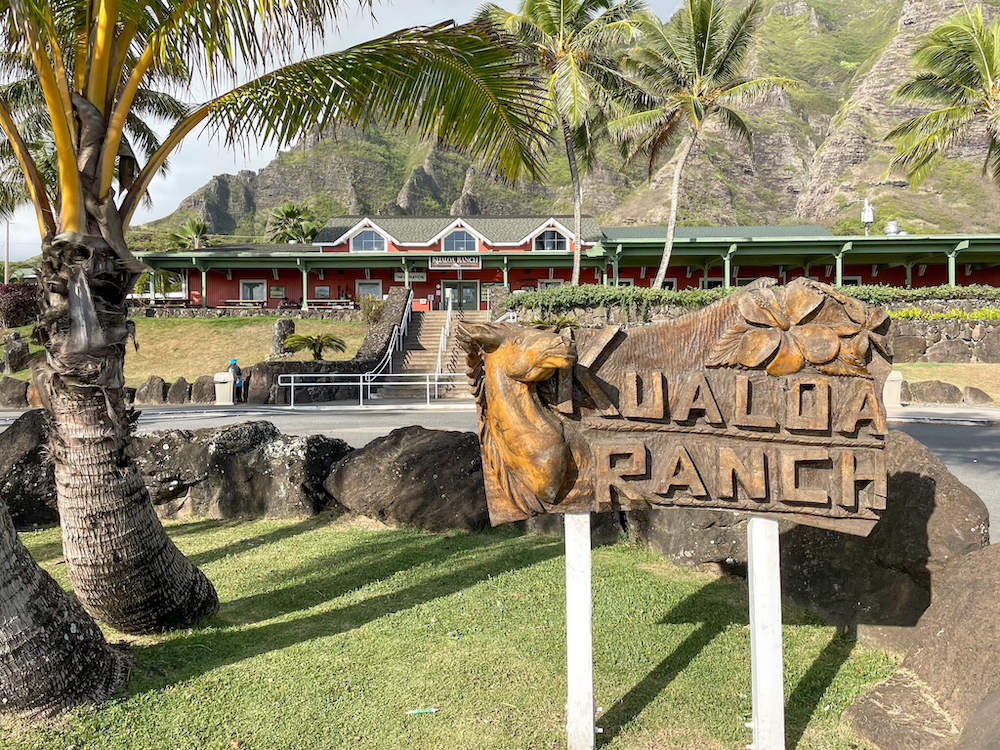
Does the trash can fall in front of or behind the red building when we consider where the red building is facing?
in front

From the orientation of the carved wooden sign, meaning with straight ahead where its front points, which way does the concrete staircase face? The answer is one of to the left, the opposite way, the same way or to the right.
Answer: the same way

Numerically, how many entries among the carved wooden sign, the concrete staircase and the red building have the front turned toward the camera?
3

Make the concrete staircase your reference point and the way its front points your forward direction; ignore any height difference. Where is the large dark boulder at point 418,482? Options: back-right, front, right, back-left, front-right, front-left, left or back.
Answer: front

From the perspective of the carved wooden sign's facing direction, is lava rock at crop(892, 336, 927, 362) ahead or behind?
behind

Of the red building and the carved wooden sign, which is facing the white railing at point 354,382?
the red building

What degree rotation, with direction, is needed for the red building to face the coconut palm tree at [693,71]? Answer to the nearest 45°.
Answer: approximately 45° to its left

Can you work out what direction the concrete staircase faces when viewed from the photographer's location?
facing the viewer

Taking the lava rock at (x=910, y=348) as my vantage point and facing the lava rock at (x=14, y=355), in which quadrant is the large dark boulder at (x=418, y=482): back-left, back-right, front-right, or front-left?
front-left

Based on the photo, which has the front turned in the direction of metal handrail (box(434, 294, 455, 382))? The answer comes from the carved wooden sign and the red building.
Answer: the red building

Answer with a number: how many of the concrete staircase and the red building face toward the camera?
2

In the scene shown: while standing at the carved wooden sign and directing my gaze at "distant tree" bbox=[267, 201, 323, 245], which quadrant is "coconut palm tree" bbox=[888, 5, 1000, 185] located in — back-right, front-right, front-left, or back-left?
front-right

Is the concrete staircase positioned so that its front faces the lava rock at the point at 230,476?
yes

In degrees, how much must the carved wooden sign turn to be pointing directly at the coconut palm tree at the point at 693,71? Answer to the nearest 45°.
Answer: approximately 180°

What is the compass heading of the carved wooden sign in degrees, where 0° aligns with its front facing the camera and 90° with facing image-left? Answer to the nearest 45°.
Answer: approximately 0°
